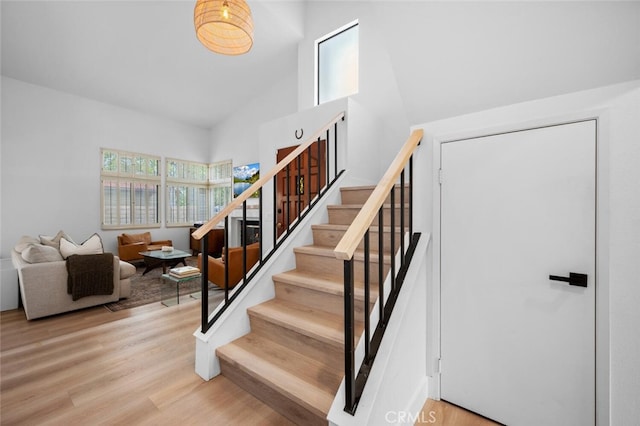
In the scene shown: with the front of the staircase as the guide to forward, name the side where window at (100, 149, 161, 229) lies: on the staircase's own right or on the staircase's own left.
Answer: on the staircase's own right

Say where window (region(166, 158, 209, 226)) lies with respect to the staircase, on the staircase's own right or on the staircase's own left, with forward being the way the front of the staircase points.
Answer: on the staircase's own right

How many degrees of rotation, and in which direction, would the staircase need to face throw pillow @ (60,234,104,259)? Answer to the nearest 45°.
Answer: approximately 90° to its right

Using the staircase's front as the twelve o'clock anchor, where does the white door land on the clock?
The white door is roughly at 8 o'clock from the staircase.

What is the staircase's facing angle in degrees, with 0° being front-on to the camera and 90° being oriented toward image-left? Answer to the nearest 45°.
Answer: approximately 45°

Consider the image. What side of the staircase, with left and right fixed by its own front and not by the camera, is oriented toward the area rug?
right

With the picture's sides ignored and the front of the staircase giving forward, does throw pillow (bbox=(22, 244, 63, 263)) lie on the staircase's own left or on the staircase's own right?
on the staircase's own right

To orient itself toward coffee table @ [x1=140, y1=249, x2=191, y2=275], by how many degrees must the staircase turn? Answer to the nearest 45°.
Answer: approximately 90° to its right
